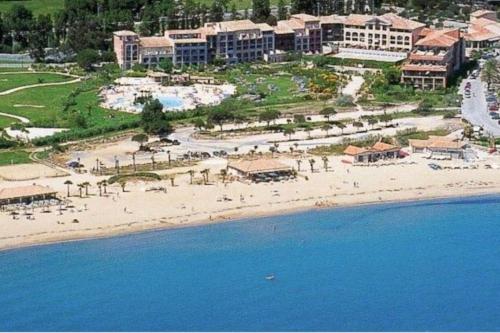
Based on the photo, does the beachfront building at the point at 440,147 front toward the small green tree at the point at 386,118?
no

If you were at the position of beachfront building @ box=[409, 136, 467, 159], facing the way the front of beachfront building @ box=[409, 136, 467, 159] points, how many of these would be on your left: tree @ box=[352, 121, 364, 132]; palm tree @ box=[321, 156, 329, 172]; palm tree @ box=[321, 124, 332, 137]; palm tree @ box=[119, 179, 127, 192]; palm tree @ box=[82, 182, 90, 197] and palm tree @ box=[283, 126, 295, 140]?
0

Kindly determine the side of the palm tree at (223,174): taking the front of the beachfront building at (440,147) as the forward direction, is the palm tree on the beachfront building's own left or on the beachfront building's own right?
on the beachfront building's own right

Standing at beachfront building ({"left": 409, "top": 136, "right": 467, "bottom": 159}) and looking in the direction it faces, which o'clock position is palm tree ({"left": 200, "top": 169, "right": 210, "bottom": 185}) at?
The palm tree is roughly at 2 o'clock from the beachfront building.

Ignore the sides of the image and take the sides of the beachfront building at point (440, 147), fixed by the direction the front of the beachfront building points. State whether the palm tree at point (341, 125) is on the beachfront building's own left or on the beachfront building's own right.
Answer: on the beachfront building's own right

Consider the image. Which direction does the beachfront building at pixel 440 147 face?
toward the camera

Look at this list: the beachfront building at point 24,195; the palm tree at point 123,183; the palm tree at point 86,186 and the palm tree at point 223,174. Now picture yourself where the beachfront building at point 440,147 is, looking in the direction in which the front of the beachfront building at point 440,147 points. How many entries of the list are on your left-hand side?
0

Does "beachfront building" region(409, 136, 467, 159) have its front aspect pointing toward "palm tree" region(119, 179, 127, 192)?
no

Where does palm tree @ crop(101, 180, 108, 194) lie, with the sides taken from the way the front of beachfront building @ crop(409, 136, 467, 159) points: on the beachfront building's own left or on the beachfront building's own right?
on the beachfront building's own right

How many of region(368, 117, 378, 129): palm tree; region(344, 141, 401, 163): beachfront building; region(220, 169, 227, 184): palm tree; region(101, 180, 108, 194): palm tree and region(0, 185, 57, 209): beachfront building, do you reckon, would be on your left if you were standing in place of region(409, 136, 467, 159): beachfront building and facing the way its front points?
0

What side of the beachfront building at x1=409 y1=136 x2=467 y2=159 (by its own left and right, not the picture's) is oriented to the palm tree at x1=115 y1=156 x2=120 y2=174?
right

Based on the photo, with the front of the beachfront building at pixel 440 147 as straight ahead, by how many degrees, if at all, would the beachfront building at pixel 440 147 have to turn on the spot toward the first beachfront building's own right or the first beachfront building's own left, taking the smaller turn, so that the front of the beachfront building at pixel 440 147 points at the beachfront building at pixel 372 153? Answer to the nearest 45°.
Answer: approximately 90° to the first beachfront building's own right

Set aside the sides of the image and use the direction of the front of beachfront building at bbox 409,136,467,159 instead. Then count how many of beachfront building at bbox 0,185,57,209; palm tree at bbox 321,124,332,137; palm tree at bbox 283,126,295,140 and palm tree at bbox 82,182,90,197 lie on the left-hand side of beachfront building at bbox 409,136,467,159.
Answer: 0

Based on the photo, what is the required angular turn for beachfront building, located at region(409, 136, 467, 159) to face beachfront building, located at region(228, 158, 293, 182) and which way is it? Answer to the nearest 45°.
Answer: approximately 45° to its right

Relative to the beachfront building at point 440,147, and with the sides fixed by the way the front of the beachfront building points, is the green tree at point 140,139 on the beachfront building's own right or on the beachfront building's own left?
on the beachfront building's own right

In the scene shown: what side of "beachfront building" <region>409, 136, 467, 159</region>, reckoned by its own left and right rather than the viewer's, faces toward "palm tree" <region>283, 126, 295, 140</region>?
right

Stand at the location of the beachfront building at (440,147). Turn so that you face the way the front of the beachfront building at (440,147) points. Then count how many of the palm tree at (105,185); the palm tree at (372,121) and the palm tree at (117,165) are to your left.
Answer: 0

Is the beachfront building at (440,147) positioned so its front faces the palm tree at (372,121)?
no
